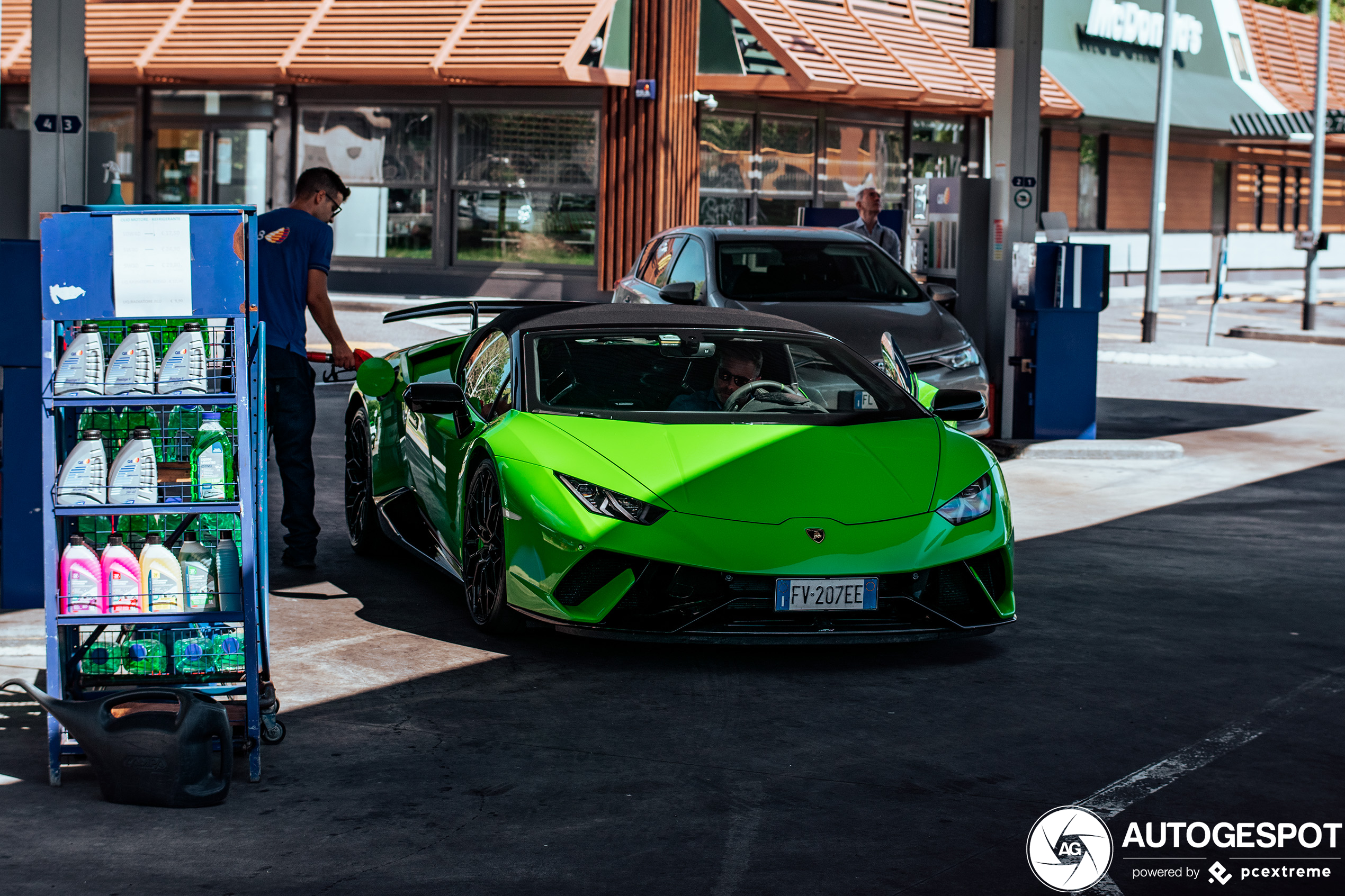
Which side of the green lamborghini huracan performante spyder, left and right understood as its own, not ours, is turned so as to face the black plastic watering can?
front

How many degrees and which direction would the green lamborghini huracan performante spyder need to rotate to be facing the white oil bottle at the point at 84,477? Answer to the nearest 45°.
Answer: approximately 90° to its right

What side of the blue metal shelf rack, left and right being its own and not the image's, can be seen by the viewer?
front

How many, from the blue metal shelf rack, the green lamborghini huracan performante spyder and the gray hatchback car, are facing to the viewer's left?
0

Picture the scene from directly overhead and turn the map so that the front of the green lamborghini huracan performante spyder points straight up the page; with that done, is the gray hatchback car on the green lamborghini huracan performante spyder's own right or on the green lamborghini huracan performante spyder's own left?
on the green lamborghini huracan performante spyder's own left

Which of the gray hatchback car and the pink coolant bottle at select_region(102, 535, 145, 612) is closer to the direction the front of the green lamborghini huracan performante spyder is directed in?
the pink coolant bottle

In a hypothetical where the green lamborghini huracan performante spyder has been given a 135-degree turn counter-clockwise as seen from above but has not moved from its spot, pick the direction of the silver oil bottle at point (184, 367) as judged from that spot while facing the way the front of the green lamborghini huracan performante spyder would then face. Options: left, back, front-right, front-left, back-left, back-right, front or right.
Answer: back-left

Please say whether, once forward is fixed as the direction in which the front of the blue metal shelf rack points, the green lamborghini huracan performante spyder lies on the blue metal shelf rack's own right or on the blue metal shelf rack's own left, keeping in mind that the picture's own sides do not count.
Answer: on the blue metal shelf rack's own left

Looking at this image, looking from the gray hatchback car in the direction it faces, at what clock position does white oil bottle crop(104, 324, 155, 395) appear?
The white oil bottle is roughly at 2 o'clock from the gray hatchback car.

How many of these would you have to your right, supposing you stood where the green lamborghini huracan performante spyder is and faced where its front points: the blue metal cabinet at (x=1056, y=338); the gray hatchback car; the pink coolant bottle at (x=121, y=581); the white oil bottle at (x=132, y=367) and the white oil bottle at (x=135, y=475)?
3

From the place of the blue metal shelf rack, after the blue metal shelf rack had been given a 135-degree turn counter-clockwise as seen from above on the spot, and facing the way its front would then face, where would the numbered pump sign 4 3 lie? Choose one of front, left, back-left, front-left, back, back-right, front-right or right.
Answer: front-left

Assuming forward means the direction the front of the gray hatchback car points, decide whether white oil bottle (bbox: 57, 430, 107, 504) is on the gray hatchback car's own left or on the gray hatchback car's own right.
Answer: on the gray hatchback car's own right

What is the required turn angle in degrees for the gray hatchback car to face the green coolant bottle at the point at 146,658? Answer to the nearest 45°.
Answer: approximately 45° to its right

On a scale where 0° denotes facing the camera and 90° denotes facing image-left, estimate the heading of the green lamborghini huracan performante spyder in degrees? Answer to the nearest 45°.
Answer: approximately 315°

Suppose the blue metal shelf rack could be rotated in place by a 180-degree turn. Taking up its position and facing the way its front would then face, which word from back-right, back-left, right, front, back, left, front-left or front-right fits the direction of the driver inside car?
front-right

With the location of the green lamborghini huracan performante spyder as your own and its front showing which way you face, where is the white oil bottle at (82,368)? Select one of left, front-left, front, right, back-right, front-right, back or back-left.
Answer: right

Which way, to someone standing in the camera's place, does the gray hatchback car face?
facing the viewer and to the right of the viewer

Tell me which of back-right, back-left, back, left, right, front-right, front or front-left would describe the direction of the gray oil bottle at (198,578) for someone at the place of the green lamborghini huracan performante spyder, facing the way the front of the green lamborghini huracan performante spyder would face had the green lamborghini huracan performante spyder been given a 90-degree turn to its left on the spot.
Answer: back
